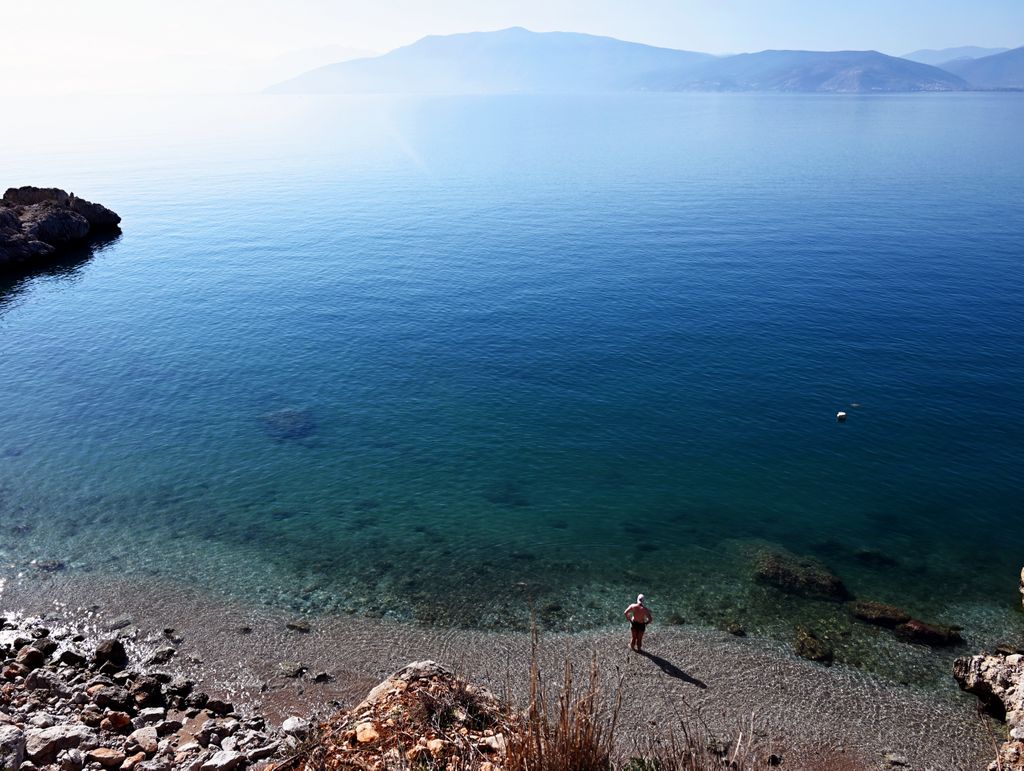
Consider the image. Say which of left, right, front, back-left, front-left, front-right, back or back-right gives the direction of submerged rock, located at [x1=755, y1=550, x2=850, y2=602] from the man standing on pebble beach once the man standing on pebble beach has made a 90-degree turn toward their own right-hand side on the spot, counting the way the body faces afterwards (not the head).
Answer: front-left

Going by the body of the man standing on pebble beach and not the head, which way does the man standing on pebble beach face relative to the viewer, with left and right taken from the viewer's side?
facing away from the viewer

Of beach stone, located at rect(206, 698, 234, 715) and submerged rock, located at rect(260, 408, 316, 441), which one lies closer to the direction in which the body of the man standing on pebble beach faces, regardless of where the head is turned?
the submerged rock

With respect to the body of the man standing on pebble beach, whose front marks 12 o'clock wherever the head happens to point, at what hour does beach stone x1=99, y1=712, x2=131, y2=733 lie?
The beach stone is roughly at 8 o'clock from the man standing on pebble beach.

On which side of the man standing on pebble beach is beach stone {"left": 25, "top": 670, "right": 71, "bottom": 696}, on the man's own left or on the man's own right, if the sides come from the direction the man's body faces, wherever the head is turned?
on the man's own left

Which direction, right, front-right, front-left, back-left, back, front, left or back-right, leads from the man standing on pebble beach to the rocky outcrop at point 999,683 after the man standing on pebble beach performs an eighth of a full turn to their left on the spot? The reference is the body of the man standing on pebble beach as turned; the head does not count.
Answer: back-right

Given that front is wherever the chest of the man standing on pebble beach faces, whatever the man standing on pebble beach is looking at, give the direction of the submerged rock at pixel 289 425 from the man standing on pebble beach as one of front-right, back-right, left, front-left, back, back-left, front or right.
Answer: front-left

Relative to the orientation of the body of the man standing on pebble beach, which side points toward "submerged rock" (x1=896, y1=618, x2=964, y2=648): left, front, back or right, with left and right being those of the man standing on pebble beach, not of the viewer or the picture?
right

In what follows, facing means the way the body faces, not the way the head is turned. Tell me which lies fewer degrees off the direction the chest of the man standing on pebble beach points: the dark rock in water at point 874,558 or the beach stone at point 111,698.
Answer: the dark rock in water

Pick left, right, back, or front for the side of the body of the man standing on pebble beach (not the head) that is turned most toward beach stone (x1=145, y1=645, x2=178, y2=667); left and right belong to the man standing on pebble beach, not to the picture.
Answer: left

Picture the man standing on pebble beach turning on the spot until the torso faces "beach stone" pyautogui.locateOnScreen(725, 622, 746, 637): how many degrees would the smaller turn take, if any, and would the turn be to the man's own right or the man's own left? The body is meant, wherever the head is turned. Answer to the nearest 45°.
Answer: approximately 45° to the man's own right

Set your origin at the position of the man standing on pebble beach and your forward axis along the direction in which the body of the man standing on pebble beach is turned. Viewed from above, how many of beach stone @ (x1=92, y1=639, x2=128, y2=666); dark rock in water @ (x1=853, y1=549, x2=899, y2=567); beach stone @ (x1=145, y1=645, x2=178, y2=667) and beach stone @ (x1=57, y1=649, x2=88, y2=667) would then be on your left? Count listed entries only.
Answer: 3

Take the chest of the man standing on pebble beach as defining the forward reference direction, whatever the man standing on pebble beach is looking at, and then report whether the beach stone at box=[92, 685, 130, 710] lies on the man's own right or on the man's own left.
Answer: on the man's own left

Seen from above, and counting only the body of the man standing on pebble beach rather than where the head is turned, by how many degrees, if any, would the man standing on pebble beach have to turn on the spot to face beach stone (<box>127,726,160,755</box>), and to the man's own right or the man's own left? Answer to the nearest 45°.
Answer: approximately 135° to the man's own left

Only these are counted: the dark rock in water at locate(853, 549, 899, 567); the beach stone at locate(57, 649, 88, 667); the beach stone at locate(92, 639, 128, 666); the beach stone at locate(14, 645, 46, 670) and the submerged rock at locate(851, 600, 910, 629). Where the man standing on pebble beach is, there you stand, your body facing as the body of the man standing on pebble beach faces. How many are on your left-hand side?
3
